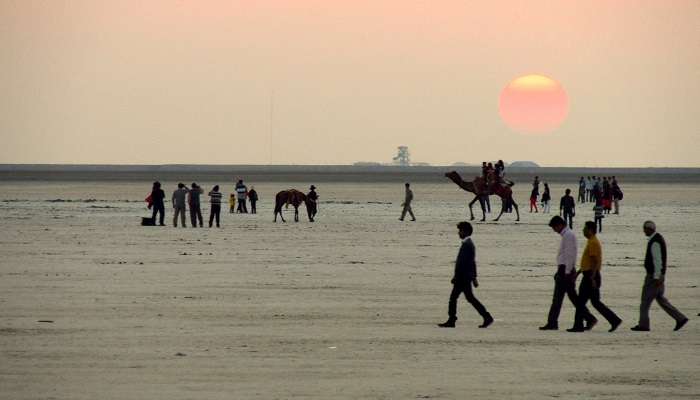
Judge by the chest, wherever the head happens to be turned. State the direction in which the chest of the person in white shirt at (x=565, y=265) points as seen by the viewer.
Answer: to the viewer's left

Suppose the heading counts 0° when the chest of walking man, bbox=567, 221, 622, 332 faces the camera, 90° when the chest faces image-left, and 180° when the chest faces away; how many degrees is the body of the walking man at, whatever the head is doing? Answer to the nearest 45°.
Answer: approximately 90°

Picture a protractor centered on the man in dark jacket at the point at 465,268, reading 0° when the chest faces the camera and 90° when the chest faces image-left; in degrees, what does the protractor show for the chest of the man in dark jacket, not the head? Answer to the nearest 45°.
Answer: approximately 90°

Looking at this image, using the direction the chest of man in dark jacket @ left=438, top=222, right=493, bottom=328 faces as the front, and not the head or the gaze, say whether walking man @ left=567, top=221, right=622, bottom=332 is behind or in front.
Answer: behind

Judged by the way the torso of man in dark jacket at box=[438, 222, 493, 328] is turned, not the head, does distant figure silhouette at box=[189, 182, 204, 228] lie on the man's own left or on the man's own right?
on the man's own right

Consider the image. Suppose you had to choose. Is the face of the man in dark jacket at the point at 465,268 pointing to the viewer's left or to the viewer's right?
to the viewer's left

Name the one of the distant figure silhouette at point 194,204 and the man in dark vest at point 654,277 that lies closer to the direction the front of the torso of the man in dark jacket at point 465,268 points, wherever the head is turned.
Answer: the distant figure silhouette

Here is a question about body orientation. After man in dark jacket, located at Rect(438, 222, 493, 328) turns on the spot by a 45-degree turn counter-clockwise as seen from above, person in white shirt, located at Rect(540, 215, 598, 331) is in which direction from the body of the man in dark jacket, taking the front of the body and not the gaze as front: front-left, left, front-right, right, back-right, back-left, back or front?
back-left

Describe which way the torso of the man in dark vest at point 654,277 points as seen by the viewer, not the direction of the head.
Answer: to the viewer's left
